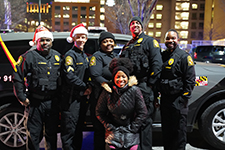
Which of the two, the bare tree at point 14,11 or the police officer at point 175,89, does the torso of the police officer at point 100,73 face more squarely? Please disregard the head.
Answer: the police officer

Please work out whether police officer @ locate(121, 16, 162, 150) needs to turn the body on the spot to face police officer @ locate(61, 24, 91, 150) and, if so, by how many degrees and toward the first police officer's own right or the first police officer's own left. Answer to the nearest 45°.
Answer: approximately 45° to the first police officer's own right
